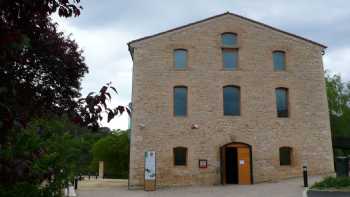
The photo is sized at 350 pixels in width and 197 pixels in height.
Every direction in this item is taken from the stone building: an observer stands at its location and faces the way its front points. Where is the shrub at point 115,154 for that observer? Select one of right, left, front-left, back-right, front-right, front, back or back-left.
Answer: back-right

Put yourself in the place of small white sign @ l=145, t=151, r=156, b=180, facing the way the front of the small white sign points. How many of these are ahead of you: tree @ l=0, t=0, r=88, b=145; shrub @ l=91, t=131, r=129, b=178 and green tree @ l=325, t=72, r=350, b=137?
1

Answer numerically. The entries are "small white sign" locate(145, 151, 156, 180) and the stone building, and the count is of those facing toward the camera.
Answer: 2

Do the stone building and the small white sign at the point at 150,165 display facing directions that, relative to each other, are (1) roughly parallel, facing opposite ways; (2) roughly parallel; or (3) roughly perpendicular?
roughly parallel

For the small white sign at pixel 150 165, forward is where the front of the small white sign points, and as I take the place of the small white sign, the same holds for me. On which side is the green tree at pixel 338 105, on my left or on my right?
on my left

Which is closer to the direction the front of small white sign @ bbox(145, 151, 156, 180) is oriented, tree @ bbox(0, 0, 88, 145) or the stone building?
the tree

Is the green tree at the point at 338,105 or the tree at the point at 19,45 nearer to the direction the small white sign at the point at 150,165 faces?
the tree

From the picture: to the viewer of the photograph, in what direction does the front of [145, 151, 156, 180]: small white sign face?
facing the viewer

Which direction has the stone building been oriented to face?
toward the camera

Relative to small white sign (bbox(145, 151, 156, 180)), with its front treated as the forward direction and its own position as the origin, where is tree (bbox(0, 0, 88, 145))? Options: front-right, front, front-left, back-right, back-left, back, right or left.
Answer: front

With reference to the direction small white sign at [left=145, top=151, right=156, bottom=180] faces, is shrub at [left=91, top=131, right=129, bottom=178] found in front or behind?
behind

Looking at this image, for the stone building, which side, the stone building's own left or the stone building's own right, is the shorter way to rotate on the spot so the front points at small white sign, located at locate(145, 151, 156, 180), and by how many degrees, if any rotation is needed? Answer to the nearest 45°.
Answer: approximately 45° to the stone building's own right

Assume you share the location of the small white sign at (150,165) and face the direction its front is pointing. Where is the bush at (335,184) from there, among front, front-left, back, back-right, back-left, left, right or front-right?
front-left
